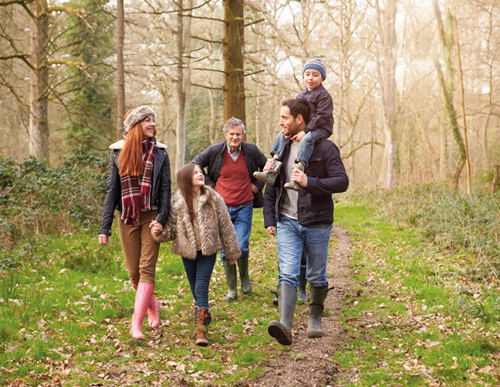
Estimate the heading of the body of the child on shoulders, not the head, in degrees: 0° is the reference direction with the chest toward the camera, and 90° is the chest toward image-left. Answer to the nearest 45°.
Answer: approximately 45°

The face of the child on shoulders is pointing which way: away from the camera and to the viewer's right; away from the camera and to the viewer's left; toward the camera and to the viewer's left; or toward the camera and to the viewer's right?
toward the camera and to the viewer's left

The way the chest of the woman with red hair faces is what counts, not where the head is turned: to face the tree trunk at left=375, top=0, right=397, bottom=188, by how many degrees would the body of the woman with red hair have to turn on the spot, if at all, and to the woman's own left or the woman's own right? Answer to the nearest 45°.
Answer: approximately 135° to the woman's own left

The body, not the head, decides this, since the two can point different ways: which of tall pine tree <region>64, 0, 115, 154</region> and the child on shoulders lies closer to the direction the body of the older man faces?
the child on shoulders

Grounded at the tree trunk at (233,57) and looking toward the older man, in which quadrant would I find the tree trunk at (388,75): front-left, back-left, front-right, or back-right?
back-left

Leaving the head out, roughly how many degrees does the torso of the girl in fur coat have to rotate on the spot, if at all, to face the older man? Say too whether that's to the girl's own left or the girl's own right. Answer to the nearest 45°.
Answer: approximately 180°

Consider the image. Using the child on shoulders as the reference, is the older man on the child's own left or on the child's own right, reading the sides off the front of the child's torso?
on the child's own right

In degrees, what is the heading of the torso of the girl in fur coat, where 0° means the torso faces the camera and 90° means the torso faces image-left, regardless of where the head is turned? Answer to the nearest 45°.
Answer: approximately 0°

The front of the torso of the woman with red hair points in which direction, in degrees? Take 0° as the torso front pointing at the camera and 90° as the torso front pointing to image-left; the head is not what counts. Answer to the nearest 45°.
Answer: approximately 0°
